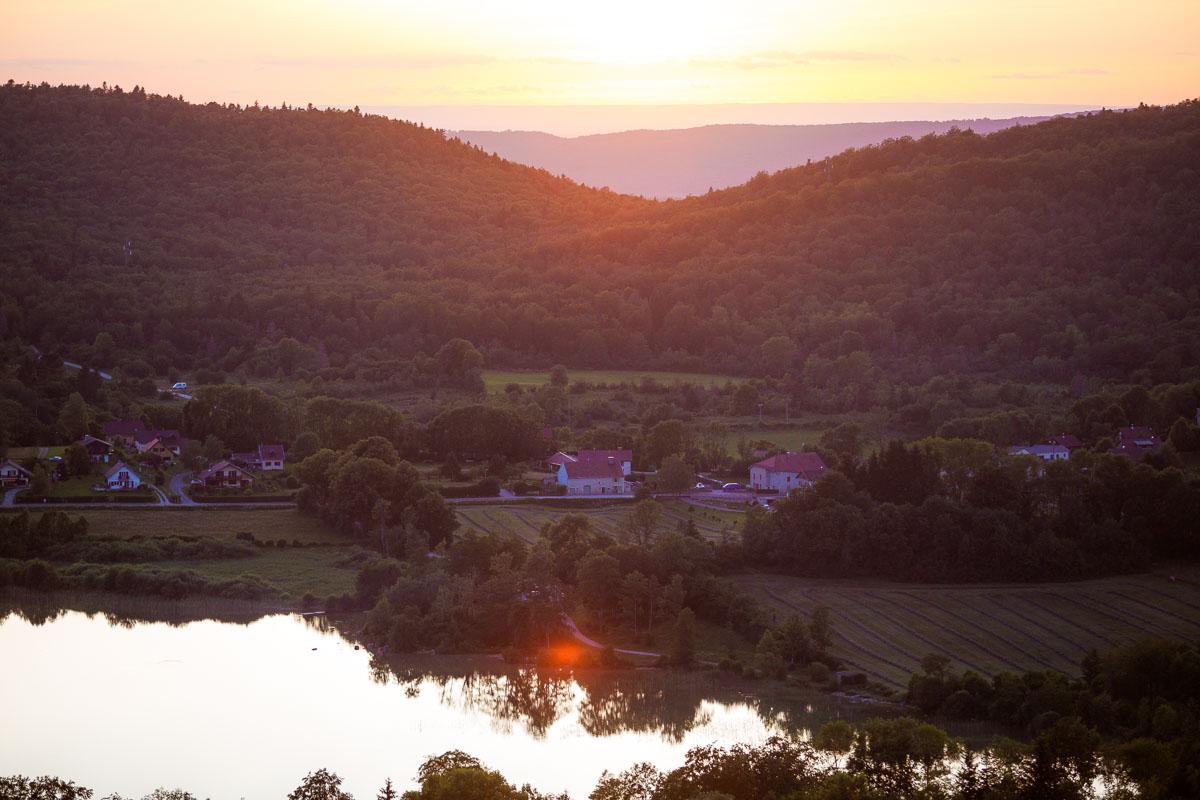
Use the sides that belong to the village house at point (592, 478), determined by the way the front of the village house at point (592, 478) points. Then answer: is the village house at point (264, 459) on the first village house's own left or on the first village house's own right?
on the first village house's own right

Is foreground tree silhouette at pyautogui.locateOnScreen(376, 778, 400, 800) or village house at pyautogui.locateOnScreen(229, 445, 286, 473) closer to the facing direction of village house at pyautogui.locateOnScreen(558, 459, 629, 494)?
the foreground tree silhouette

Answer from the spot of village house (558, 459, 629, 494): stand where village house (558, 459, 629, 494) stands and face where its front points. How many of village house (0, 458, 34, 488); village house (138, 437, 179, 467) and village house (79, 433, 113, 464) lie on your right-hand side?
3

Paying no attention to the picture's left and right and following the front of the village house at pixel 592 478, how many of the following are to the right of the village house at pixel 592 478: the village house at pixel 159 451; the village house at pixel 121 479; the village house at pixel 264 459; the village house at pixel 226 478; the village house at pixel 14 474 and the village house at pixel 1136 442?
5

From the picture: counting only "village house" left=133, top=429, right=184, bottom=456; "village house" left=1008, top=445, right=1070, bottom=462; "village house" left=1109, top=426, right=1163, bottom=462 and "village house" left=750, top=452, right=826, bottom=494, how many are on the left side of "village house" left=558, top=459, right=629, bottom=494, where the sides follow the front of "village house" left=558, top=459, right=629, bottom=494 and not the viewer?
3

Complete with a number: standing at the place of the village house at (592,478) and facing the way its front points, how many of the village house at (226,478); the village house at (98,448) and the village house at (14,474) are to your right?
3

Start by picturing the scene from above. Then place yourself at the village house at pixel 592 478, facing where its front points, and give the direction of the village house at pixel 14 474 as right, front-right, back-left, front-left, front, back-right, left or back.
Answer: right

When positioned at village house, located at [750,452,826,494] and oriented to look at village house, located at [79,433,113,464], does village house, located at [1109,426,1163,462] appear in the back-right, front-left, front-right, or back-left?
back-right

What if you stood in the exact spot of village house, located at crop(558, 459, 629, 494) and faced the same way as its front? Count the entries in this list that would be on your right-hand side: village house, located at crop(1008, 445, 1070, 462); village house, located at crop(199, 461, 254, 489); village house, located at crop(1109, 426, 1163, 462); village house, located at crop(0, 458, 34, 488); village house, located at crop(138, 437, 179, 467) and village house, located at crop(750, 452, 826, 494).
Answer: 3

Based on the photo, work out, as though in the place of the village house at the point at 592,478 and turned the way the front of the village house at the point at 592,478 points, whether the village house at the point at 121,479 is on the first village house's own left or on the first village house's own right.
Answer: on the first village house's own right

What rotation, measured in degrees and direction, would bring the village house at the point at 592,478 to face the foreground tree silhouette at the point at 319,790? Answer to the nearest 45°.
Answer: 0° — it already faces it

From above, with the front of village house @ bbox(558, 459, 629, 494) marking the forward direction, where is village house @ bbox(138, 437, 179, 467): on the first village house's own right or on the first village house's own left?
on the first village house's own right

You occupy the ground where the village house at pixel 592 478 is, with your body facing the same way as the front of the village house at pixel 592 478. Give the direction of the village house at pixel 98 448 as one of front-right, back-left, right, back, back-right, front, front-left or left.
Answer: right

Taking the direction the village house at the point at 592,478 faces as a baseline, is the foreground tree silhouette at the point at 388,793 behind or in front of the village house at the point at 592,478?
in front

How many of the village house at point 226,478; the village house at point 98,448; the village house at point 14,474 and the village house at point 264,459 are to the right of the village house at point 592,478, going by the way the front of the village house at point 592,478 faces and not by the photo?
4

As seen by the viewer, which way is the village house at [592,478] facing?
toward the camera

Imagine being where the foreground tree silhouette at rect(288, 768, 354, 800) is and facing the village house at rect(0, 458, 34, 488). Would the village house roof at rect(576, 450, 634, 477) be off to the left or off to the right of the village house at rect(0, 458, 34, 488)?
right
